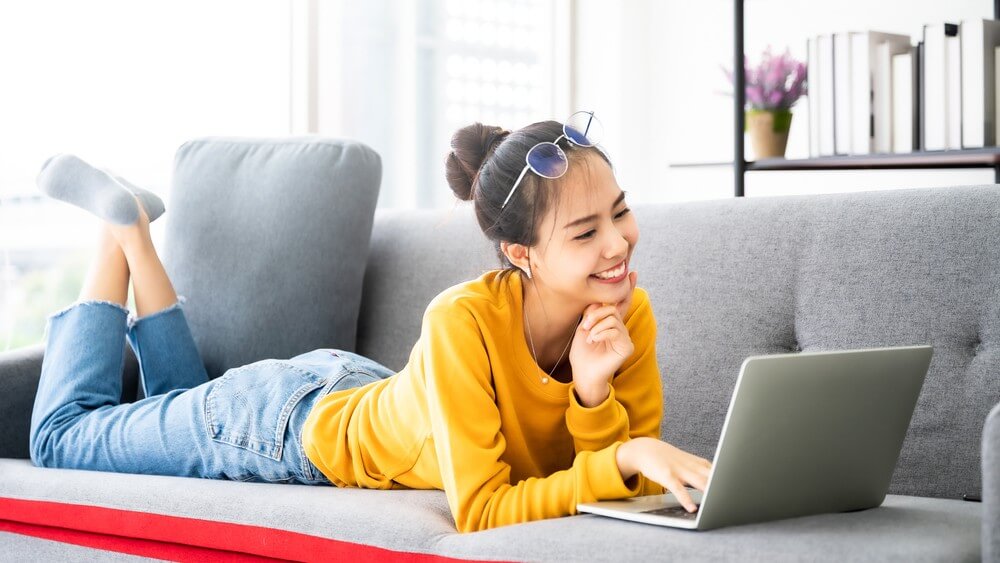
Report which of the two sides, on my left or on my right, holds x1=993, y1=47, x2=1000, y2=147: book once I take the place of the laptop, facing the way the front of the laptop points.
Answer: on my right

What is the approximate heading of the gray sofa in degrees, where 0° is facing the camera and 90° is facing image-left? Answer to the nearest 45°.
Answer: approximately 0°

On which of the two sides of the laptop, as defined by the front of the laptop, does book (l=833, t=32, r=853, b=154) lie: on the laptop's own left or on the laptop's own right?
on the laptop's own right

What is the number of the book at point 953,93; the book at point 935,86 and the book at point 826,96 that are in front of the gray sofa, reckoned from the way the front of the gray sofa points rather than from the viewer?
0

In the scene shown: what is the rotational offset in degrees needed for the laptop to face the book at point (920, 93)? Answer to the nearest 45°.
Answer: approximately 45° to its right

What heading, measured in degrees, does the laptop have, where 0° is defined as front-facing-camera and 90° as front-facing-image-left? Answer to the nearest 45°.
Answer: approximately 135°

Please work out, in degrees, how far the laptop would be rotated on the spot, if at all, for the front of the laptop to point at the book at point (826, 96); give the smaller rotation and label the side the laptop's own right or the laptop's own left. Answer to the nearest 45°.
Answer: approximately 45° to the laptop's own right

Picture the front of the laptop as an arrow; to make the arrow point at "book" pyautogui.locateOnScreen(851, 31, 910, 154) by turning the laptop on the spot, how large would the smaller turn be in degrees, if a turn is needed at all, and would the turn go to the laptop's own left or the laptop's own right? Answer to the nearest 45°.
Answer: approximately 45° to the laptop's own right
